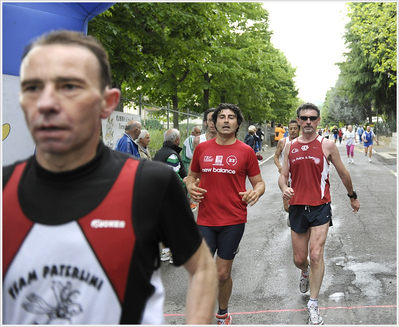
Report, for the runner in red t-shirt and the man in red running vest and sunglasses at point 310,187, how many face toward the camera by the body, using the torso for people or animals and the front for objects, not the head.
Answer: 2

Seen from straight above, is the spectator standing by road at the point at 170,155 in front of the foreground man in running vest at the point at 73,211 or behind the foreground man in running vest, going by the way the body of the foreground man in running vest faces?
behind

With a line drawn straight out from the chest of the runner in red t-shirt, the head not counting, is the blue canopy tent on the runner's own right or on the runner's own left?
on the runner's own right

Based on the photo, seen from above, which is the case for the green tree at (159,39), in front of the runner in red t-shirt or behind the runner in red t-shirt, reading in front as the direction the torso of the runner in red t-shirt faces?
behind

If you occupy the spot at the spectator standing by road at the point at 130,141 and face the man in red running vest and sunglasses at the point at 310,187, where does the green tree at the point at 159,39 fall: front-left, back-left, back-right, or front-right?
back-left

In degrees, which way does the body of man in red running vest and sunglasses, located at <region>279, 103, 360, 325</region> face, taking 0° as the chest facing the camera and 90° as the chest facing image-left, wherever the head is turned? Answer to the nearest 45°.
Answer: approximately 0°
